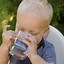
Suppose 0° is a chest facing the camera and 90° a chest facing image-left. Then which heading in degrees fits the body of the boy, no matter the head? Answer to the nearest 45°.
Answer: approximately 45°
